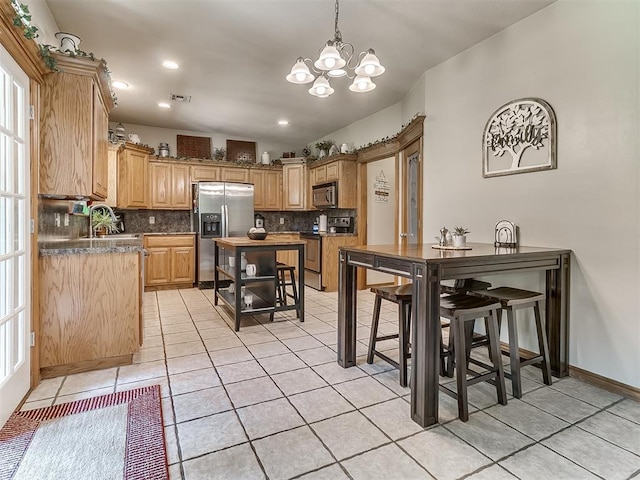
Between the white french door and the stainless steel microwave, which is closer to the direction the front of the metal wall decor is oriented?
the white french door

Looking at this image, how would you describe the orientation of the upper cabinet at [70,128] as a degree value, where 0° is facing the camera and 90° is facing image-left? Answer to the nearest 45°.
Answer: approximately 270°

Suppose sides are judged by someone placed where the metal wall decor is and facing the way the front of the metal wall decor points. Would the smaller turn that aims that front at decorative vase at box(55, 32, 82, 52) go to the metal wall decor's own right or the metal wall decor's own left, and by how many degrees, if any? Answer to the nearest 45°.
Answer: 0° — it already faces it

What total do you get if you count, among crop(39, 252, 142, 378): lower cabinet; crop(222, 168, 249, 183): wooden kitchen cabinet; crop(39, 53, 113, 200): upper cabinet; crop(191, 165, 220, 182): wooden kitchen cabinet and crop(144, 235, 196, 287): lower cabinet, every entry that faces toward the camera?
3

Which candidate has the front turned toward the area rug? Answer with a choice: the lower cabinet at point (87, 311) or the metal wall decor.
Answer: the metal wall decor

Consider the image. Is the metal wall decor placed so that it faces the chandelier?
yes

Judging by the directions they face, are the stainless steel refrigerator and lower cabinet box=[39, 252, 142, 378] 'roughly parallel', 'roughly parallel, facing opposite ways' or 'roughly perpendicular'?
roughly perpendicular

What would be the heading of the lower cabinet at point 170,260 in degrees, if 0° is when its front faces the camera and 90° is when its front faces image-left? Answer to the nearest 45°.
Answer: approximately 0°

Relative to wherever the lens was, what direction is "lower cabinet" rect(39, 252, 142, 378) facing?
facing to the right of the viewer
